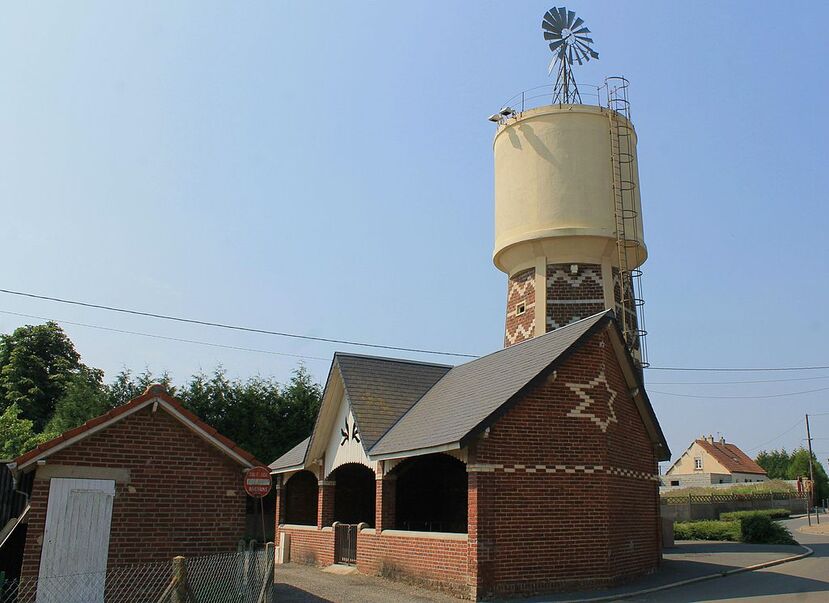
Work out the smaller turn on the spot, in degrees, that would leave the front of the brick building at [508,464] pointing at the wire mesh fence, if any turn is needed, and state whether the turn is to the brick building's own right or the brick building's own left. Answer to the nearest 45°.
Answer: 0° — it already faces it

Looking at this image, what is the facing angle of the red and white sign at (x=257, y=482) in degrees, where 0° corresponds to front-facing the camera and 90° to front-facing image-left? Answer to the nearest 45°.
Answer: approximately 0°

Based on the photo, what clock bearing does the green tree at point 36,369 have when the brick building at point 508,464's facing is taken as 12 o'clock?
The green tree is roughly at 3 o'clock from the brick building.

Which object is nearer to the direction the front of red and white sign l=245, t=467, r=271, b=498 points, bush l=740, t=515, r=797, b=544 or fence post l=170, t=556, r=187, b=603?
the fence post

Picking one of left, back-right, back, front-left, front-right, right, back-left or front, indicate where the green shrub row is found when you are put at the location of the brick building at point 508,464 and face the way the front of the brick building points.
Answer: back

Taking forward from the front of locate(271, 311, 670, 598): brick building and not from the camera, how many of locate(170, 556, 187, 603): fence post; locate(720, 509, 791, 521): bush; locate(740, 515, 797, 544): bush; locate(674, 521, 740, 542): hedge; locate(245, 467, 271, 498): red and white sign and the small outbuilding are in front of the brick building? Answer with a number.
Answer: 3

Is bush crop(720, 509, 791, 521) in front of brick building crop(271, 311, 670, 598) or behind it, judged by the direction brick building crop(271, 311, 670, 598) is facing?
behind

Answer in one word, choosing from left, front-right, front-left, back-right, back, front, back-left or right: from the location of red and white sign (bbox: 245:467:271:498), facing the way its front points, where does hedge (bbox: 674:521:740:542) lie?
back-left

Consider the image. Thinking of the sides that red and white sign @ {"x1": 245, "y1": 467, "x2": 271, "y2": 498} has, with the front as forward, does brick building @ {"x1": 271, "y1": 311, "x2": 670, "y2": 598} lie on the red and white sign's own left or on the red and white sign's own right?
on the red and white sign's own left

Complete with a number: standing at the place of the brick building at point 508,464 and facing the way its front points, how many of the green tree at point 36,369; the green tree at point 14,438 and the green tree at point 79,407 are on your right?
3

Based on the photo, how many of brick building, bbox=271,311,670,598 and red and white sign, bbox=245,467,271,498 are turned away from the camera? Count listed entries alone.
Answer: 0

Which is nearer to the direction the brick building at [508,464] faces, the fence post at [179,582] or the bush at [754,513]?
the fence post

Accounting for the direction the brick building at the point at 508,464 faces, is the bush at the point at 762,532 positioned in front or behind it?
behind

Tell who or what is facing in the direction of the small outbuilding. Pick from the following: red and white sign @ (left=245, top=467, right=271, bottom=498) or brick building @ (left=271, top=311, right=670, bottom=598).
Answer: the brick building

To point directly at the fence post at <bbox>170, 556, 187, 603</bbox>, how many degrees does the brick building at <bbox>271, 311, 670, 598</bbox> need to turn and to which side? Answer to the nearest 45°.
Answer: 0° — it already faces it
